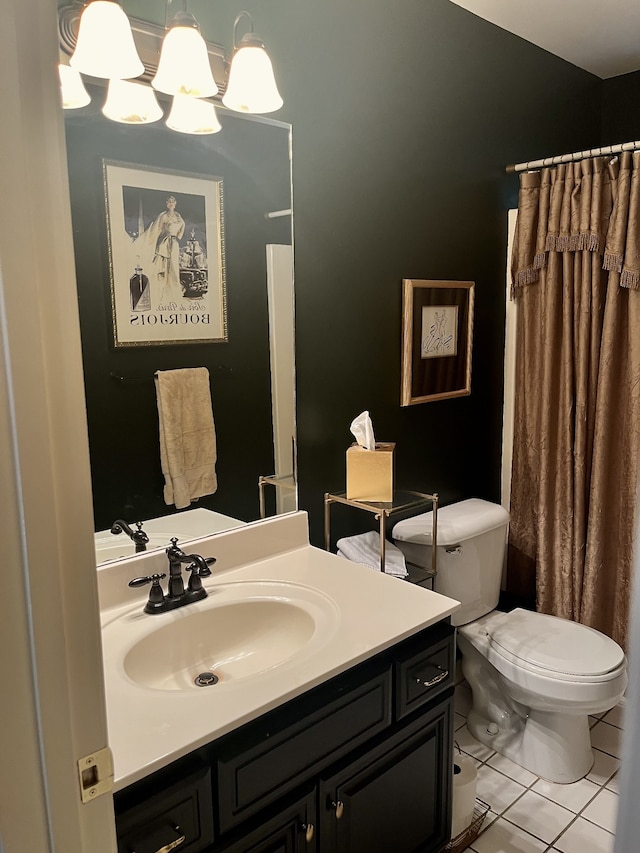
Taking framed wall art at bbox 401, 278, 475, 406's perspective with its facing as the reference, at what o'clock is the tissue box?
The tissue box is roughly at 2 o'clock from the framed wall art.

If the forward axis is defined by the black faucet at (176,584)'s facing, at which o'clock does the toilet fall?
The toilet is roughly at 10 o'clock from the black faucet.

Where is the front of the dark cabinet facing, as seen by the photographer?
facing the viewer and to the right of the viewer

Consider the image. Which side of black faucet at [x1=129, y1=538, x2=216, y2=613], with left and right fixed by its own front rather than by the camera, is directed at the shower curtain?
left

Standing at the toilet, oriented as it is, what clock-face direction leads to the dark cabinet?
The dark cabinet is roughly at 2 o'clock from the toilet.

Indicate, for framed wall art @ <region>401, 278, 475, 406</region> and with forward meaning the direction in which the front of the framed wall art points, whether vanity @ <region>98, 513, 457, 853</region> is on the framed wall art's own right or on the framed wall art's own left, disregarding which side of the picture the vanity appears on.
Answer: on the framed wall art's own right

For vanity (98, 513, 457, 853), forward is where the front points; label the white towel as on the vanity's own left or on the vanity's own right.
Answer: on the vanity's own left

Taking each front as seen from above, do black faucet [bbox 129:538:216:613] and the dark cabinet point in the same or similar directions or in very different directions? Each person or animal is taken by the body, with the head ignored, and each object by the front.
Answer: same or similar directions

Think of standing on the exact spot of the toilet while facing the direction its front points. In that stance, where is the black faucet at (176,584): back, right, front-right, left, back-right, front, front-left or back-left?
right

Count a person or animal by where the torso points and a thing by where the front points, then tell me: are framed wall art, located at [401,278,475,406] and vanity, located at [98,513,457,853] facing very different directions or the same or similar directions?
same or similar directions

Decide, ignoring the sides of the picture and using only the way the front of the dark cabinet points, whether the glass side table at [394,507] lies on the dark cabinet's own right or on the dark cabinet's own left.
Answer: on the dark cabinet's own left

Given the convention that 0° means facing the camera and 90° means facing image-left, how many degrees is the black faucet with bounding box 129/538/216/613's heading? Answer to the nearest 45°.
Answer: approximately 315°
